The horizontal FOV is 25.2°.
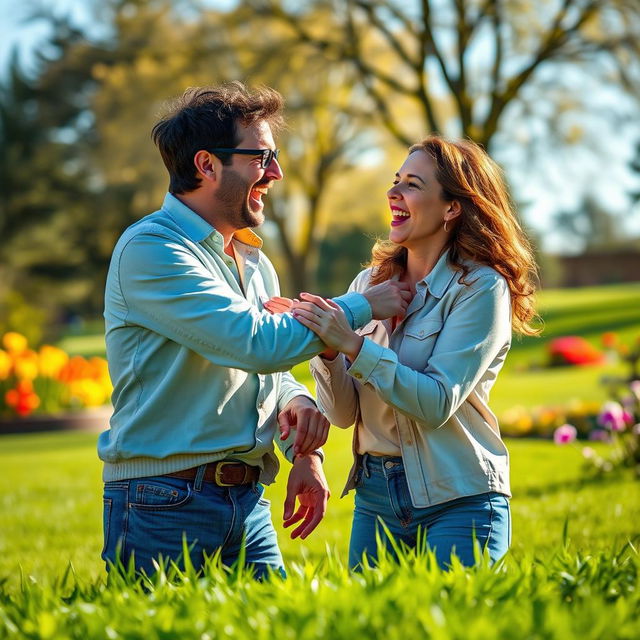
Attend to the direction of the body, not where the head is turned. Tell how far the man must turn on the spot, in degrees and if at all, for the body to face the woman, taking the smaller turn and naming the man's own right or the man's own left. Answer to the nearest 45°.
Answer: approximately 45° to the man's own left

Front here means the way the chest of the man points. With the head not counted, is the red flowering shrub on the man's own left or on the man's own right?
on the man's own left

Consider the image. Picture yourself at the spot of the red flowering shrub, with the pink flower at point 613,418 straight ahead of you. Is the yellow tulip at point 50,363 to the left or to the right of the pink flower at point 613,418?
right

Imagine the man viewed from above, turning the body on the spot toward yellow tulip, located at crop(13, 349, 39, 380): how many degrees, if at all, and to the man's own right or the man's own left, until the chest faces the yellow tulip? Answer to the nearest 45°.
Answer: approximately 135° to the man's own left

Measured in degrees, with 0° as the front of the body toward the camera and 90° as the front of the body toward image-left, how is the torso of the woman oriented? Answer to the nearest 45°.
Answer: approximately 45°

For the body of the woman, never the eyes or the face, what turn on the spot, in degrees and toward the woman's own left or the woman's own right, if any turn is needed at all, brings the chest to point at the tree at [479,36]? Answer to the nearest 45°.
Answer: approximately 135° to the woman's own right

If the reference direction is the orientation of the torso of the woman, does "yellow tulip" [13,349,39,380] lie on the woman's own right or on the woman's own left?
on the woman's own right

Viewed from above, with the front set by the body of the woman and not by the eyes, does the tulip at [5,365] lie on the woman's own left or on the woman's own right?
on the woman's own right

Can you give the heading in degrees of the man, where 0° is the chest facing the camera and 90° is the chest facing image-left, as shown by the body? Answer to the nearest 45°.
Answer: approximately 315°

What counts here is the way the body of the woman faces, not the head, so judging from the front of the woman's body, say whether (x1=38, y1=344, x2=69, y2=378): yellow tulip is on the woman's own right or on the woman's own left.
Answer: on the woman's own right

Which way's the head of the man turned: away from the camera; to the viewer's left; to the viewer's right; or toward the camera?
to the viewer's right

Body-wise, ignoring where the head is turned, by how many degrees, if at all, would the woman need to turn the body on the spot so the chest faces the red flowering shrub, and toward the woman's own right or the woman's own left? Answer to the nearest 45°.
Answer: approximately 135° to the woman's own right
